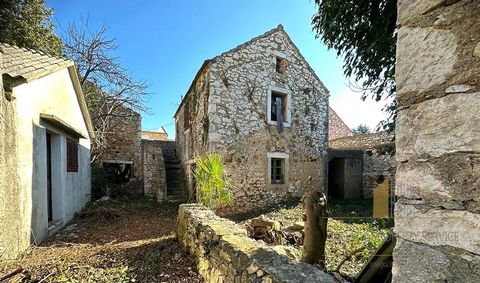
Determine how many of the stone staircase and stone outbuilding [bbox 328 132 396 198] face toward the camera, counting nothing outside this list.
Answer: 2

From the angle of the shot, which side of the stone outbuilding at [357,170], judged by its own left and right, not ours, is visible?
front

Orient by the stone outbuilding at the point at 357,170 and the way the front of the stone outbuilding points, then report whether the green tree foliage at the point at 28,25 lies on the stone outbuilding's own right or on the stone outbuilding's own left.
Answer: on the stone outbuilding's own right

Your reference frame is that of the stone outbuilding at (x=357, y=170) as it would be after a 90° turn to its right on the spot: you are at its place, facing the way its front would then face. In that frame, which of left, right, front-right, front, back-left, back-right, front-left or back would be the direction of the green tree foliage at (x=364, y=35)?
left

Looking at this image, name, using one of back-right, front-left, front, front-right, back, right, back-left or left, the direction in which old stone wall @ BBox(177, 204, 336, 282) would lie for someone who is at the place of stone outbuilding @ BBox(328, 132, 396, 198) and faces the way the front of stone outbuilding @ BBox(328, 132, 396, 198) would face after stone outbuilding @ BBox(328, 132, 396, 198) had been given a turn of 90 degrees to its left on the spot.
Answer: right

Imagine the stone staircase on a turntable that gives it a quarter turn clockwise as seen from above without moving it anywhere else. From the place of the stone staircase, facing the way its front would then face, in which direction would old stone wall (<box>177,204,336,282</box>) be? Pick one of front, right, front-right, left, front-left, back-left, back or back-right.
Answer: left

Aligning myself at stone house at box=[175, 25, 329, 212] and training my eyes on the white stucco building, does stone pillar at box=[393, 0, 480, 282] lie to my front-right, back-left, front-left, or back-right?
front-left

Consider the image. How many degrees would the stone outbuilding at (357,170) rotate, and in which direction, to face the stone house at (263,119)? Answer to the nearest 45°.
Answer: approximately 45° to its right

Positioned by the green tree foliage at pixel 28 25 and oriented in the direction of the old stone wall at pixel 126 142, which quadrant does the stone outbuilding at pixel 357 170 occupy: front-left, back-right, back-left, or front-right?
front-right

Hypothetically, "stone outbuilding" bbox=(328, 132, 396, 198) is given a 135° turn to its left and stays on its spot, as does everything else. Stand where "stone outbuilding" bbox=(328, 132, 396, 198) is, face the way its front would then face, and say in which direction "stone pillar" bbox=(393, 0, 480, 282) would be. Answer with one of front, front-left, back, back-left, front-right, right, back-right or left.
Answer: back-right

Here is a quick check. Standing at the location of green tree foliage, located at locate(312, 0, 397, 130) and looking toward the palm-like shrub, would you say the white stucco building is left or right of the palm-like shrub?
left

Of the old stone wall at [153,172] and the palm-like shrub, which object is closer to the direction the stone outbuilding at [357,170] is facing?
the palm-like shrub

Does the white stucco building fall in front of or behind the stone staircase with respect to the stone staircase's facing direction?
in front

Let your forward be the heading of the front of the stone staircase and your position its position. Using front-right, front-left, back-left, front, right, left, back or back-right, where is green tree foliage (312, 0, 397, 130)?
front

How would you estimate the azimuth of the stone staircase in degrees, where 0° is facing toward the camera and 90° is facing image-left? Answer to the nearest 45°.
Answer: approximately 0°
